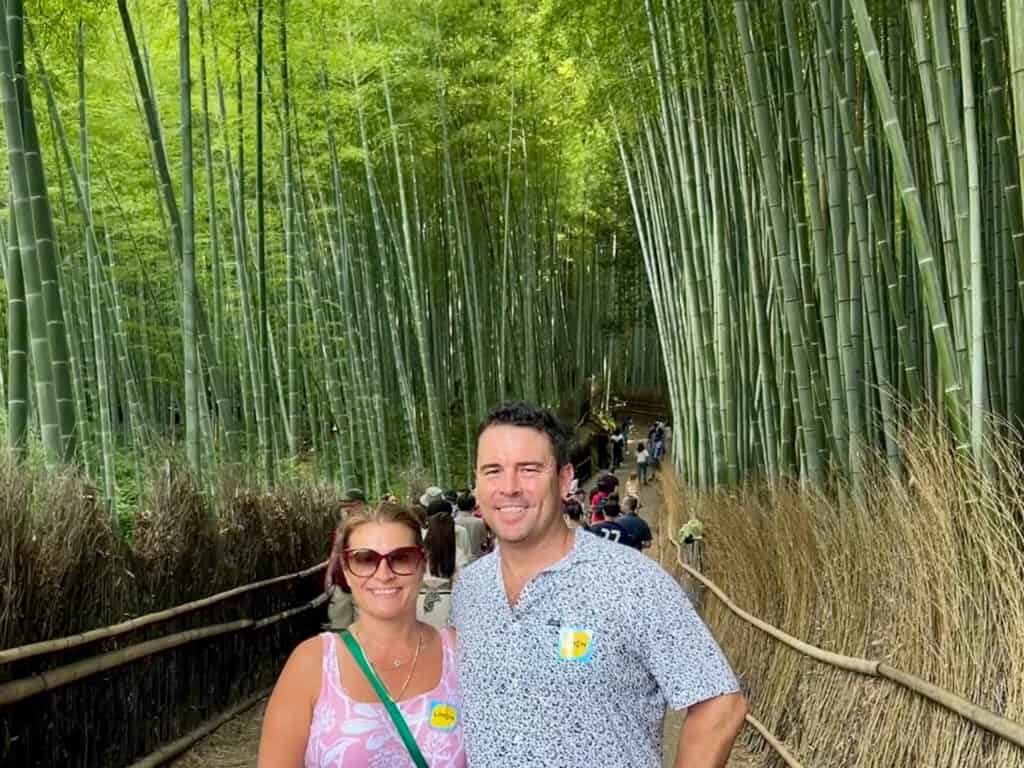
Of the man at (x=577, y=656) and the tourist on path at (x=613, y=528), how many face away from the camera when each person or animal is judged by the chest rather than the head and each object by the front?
1

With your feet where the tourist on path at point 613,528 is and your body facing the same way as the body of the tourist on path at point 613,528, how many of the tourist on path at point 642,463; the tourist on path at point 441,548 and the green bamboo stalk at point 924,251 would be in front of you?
1

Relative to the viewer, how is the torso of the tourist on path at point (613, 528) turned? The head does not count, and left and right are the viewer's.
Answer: facing away from the viewer

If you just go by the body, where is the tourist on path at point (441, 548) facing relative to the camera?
away from the camera

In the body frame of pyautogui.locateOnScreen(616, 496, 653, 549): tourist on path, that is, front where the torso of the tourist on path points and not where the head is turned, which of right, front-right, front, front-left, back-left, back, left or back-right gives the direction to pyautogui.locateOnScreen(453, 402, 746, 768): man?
back

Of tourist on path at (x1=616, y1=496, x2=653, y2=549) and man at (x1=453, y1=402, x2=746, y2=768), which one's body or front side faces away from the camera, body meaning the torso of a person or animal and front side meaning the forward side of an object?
the tourist on path

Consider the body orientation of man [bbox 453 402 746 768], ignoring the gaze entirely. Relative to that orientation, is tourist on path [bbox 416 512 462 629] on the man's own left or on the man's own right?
on the man's own right

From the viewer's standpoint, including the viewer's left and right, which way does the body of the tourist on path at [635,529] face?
facing away from the viewer

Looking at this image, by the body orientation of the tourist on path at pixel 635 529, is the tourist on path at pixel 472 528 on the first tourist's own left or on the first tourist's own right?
on the first tourist's own left

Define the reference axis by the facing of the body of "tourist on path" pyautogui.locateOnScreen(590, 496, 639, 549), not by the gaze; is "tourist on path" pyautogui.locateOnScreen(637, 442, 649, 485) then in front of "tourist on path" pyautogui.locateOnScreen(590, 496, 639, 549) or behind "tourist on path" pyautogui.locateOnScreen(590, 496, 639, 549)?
in front

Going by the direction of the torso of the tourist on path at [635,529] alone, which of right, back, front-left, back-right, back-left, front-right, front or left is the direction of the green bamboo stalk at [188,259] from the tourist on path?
left

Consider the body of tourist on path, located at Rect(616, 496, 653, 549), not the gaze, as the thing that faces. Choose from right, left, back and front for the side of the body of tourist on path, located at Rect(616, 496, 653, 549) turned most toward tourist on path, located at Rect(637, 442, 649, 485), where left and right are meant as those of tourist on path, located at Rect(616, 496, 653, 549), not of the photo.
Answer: front

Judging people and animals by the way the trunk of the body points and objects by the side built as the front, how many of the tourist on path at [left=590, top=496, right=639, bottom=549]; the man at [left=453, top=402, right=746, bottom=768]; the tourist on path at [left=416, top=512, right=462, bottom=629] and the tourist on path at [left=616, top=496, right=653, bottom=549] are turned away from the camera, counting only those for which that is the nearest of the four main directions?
3
